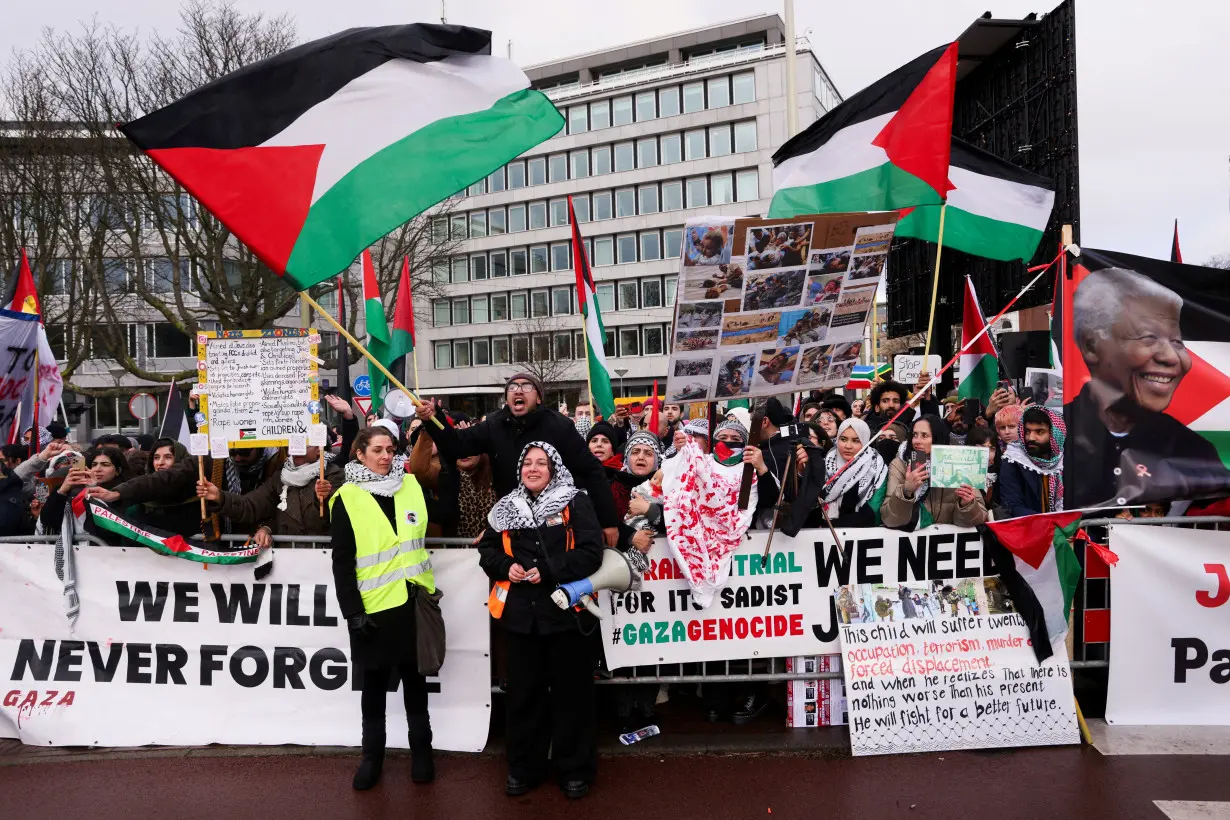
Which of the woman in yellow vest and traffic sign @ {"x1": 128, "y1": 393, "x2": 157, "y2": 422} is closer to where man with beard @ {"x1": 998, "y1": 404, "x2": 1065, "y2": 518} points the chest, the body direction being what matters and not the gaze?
the woman in yellow vest

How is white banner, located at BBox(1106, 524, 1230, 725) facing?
toward the camera

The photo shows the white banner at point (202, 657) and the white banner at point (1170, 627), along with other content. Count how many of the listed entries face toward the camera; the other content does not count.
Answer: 2

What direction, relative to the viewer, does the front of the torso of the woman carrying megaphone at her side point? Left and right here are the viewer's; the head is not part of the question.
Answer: facing the viewer

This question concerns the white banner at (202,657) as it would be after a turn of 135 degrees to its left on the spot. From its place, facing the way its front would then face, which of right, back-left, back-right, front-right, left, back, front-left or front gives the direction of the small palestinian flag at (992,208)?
front-right

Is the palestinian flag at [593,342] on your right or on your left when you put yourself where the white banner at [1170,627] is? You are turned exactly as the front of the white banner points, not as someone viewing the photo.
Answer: on your right

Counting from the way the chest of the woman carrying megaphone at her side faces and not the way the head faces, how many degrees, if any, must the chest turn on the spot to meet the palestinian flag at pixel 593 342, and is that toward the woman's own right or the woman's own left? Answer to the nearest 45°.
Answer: approximately 180°

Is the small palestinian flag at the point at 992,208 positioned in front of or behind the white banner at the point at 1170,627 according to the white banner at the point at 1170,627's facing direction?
behind

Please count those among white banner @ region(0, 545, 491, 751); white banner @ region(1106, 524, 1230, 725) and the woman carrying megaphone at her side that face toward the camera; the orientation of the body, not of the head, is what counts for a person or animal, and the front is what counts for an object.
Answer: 3

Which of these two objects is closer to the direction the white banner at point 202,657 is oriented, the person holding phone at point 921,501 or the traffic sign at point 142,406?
the person holding phone

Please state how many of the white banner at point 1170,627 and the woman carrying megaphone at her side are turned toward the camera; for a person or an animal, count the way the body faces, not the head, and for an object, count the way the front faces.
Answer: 2

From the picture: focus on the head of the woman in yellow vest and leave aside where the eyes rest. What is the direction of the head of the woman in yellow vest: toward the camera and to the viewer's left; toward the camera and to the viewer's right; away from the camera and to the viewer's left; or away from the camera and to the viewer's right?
toward the camera and to the viewer's right

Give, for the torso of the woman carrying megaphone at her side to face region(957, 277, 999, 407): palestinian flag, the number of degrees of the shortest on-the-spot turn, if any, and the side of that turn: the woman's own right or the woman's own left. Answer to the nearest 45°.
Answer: approximately 135° to the woman's own left
